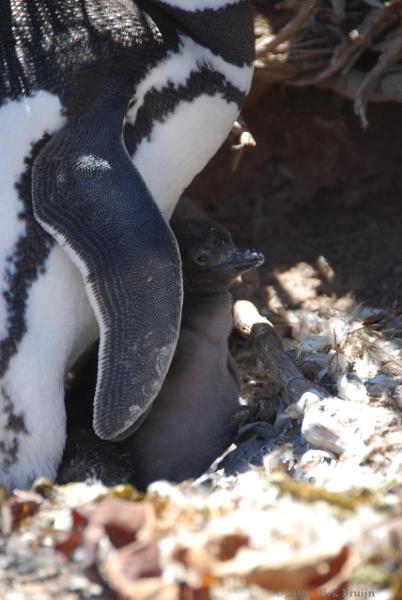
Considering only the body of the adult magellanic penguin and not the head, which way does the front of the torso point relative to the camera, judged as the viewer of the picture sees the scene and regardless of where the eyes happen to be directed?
to the viewer's right

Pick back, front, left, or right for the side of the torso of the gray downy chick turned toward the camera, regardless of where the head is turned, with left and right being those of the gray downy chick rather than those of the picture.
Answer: right

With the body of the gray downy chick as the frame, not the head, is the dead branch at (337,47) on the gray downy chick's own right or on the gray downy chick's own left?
on the gray downy chick's own left

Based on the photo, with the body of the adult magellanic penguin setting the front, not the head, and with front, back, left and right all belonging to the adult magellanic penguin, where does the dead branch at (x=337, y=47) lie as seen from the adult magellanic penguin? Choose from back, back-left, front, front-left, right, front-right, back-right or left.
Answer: front-left

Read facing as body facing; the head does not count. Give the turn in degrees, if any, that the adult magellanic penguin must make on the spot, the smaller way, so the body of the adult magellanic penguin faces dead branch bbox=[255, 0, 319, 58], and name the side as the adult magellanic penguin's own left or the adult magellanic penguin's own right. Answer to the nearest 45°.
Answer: approximately 45° to the adult magellanic penguin's own left
